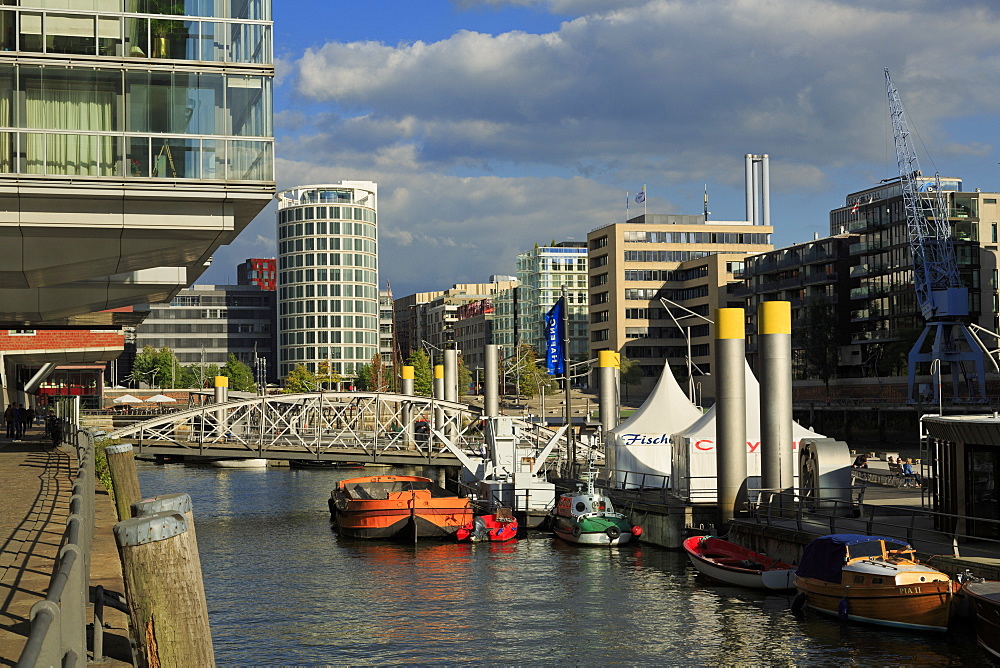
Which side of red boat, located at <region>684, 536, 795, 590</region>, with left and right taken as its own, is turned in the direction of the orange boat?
front

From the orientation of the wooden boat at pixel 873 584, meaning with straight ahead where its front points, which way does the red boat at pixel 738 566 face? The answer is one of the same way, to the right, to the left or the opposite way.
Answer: the opposite way

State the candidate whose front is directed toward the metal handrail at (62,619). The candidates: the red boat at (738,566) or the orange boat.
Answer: the orange boat

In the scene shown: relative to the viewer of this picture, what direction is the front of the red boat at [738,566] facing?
facing away from the viewer and to the left of the viewer

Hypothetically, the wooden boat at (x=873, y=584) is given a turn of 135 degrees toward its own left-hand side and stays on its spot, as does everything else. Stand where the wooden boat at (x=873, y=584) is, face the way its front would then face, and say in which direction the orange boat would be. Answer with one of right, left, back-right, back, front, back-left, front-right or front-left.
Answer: front-left

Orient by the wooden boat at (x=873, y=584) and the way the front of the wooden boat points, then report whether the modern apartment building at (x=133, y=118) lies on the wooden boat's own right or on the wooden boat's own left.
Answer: on the wooden boat's own right

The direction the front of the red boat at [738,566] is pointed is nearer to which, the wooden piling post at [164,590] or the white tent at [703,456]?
the white tent
